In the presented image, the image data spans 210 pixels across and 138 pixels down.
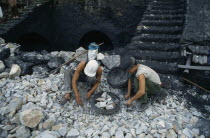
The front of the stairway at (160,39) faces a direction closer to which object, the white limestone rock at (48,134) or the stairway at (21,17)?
the white limestone rock

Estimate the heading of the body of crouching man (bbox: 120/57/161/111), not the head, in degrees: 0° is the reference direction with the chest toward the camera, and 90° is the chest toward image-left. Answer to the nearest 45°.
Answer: approximately 45°

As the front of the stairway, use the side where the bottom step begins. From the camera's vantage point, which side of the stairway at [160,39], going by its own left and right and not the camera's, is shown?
front

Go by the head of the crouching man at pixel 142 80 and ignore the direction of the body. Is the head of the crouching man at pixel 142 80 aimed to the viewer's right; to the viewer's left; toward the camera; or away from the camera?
to the viewer's left

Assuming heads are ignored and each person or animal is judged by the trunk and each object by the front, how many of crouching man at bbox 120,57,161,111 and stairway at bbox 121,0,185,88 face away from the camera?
0

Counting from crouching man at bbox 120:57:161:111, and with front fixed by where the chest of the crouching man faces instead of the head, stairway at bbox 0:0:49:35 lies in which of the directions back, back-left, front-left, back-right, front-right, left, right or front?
right

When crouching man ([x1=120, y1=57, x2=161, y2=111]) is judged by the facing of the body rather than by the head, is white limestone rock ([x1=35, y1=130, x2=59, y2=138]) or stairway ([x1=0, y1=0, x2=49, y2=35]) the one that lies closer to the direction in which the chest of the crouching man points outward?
the white limestone rock

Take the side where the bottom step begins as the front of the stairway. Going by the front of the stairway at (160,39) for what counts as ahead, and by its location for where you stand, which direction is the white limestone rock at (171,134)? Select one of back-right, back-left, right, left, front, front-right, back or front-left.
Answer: front

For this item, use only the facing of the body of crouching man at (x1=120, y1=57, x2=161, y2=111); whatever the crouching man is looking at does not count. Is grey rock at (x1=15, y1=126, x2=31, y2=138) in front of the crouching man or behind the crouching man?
in front

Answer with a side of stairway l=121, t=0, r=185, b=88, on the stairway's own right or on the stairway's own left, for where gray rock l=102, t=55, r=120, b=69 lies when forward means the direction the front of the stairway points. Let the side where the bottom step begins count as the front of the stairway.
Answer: on the stairway's own right

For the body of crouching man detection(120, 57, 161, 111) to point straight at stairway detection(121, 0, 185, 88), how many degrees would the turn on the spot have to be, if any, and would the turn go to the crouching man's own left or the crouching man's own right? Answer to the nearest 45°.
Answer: approximately 135° to the crouching man's own right

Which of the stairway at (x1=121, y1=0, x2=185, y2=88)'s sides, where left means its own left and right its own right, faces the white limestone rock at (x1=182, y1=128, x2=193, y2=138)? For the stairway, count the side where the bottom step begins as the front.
front

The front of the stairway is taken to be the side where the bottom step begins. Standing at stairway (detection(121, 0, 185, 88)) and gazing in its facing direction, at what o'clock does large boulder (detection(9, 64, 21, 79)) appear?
The large boulder is roughly at 2 o'clock from the stairway.

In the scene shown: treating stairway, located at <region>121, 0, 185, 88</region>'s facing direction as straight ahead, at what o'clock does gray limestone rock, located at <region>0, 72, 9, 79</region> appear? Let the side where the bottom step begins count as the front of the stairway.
The gray limestone rock is roughly at 2 o'clock from the stairway.

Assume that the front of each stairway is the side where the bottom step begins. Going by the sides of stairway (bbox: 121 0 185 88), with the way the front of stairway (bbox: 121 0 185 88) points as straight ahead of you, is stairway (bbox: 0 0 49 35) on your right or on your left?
on your right
